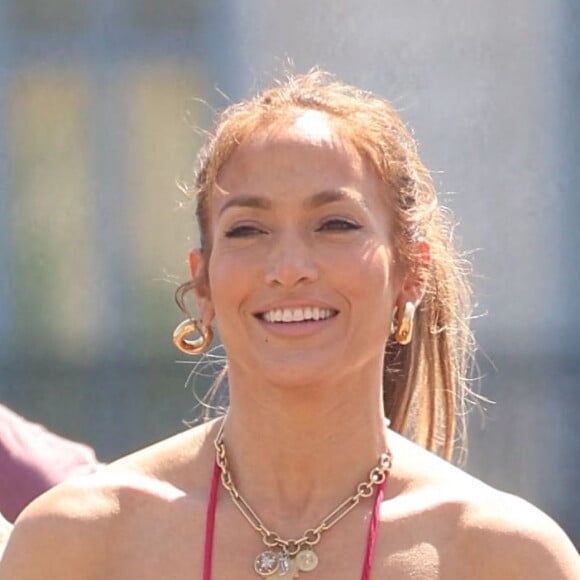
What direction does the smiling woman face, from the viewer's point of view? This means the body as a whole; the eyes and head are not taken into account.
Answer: toward the camera

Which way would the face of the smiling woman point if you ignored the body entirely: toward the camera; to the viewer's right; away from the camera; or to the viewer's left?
toward the camera
